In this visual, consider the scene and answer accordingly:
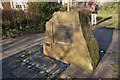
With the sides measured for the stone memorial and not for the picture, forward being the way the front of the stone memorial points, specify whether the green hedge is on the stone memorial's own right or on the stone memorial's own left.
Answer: on the stone memorial's own right

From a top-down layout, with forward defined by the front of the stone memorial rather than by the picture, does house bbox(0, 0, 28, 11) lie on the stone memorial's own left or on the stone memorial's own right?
on the stone memorial's own right

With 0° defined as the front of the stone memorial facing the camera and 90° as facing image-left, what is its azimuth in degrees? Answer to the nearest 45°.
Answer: approximately 45°
